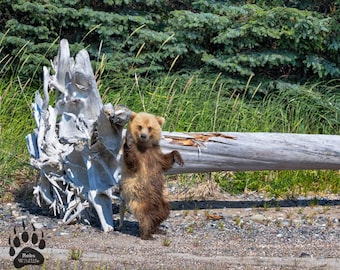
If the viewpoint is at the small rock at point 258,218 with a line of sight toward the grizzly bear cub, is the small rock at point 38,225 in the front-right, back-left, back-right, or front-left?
front-right

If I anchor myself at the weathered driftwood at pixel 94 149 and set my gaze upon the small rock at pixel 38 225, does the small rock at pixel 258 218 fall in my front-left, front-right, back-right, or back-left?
back-left

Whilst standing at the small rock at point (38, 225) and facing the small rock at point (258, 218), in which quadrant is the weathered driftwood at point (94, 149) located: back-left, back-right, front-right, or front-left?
front-left

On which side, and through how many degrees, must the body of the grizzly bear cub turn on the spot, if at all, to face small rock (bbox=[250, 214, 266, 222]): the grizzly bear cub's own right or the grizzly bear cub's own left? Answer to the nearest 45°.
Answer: approximately 135° to the grizzly bear cub's own left

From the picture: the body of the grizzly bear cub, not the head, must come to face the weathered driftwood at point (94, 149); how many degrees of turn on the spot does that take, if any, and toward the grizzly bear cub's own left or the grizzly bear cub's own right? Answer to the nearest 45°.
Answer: approximately 135° to the grizzly bear cub's own right

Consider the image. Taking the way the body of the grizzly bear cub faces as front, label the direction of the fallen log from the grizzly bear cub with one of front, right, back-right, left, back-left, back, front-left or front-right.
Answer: back-left

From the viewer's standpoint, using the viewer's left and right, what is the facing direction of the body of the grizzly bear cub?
facing the viewer

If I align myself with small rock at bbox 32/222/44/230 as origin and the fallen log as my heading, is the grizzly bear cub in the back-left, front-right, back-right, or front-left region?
front-right

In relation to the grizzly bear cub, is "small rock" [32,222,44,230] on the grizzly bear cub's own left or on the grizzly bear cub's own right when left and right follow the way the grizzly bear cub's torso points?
on the grizzly bear cub's own right
